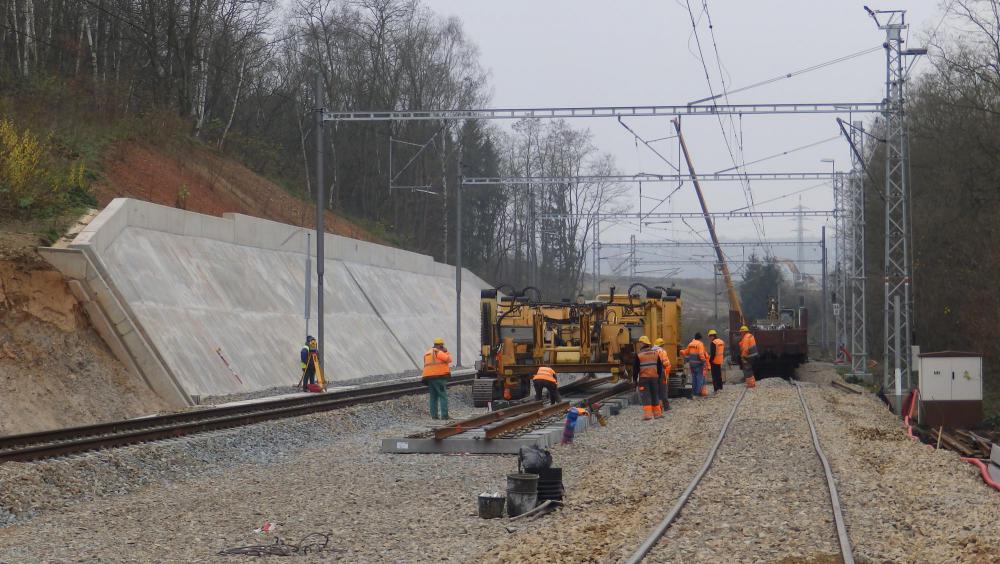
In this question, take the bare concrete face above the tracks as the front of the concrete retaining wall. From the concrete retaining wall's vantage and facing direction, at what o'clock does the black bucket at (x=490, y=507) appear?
The black bucket is roughly at 1 o'clock from the concrete retaining wall.

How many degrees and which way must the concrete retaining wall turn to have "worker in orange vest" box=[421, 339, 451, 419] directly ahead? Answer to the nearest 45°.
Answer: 0° — it already faces them

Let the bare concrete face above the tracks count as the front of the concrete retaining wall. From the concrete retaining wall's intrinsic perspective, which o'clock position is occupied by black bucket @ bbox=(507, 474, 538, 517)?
The black bucket is roughly at 1 o'clock from the concrete retaining wall.

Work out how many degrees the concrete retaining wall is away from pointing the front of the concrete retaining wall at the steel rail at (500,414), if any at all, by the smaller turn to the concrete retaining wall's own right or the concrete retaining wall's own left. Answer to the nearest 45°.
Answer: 0° — it already faces it

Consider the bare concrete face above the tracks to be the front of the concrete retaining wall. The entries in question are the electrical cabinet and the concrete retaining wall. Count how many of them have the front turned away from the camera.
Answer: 0

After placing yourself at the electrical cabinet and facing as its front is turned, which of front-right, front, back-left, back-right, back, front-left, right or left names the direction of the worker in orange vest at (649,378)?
front-right

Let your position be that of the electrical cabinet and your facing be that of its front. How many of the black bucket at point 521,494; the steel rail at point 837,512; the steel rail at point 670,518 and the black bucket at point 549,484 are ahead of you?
4

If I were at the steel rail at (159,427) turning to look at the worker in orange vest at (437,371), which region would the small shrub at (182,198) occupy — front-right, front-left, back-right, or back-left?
front-left

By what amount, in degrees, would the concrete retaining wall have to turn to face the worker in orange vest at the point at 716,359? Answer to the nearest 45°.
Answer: approximately 45° to its left

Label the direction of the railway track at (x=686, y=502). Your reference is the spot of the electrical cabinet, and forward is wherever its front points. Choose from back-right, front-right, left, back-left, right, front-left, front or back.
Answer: front

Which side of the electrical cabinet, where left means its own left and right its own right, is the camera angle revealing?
front

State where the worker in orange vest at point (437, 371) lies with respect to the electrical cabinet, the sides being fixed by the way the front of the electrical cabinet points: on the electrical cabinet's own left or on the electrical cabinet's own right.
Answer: on the electrical cabinet's own right

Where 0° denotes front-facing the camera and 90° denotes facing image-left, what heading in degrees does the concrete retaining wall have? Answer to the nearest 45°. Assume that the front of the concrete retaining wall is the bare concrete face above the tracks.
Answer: approximately 315°

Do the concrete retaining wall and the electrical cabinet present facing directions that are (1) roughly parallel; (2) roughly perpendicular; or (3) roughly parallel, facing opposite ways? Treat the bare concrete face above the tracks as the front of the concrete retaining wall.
roughly perpendicular
